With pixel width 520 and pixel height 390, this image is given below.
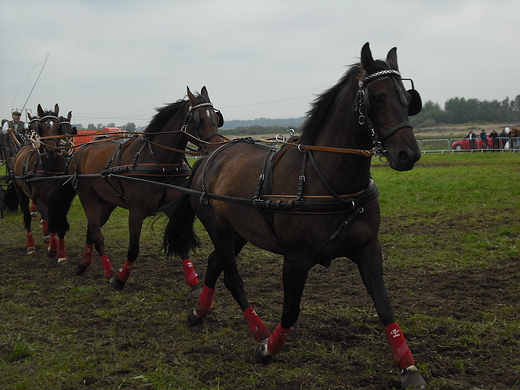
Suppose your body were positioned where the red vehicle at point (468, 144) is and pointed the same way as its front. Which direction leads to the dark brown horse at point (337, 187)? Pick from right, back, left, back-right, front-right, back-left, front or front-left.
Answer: left

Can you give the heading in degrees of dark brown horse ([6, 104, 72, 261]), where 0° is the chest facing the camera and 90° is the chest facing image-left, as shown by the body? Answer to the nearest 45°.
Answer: approximately 315°

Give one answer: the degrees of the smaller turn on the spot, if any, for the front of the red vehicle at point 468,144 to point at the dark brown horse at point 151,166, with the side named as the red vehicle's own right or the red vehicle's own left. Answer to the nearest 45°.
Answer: approximately 90° to the red vehicle's own left

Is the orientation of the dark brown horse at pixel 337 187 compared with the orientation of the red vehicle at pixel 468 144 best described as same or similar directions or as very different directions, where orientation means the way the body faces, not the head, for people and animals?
very different directions

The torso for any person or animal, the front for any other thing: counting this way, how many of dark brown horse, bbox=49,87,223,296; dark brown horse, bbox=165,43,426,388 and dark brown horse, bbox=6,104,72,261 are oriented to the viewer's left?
0

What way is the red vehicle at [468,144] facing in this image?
to the viewer's left

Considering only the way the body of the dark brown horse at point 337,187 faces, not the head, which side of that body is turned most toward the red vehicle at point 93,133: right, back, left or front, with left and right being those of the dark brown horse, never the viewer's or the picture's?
back

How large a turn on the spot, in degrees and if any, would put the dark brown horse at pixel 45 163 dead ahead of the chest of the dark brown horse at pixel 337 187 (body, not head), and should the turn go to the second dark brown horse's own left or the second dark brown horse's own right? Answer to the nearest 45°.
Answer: approximately 180°

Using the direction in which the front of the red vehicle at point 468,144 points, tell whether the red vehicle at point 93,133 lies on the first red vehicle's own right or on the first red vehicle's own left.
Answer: on the first red vehicle's own left

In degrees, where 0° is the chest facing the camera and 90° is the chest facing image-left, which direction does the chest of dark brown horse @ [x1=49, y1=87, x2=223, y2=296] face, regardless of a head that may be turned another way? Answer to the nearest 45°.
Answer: approximately 315°

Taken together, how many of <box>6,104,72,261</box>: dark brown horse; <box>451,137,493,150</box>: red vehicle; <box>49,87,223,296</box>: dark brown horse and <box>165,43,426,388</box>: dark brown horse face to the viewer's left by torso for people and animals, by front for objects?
1

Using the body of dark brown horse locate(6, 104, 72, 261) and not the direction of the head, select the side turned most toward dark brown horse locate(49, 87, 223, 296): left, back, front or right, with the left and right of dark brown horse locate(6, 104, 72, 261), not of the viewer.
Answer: front

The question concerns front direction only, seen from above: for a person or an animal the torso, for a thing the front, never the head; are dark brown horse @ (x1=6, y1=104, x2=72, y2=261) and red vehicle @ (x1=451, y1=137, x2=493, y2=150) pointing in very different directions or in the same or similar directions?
very different directions

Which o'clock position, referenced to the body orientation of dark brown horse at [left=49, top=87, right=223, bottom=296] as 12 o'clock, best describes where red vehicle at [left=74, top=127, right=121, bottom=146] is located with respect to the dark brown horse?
The red vehicle is roughly at 7 o'clock from the dark brown horse.
